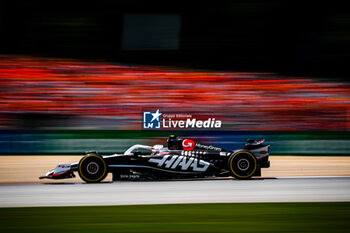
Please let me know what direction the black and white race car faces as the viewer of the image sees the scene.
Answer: facing to the left of the viewer
